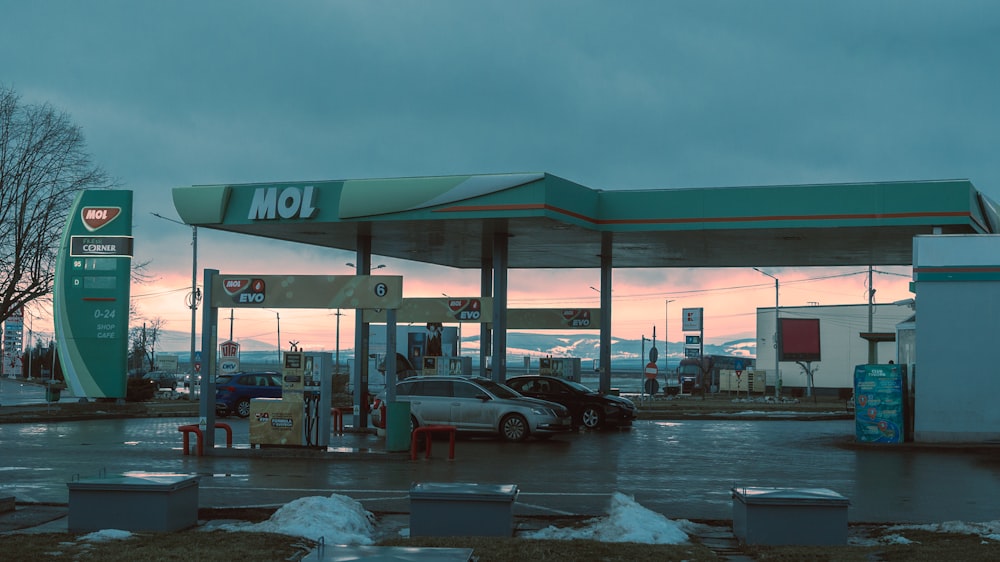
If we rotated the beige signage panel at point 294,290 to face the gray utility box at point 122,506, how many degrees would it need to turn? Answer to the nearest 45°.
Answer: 0° — it already faces it

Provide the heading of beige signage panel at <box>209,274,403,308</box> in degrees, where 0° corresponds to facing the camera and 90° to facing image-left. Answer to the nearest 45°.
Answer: approximately 0°

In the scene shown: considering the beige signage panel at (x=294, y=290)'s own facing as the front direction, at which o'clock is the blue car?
The blue car is roughly at 6 o'clock from the beige signage panel.

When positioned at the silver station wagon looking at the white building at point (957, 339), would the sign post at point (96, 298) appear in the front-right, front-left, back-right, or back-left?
back-left

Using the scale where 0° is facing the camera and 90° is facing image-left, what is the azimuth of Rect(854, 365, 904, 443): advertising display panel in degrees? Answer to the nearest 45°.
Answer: approximately 0°

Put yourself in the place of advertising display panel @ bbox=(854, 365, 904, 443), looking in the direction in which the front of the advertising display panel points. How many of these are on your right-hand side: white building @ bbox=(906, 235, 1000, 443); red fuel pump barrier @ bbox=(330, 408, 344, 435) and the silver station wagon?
2

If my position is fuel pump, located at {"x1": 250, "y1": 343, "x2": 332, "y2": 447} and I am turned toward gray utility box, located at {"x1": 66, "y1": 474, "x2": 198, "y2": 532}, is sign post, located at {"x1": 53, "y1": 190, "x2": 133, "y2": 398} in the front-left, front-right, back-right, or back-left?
back-right

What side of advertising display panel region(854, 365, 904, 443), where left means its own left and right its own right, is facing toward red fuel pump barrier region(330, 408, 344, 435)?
right

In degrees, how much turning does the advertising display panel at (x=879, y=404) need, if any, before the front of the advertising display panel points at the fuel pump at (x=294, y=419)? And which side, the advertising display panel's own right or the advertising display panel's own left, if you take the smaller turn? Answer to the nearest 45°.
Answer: approximately 45° to the advertising display panel's own right

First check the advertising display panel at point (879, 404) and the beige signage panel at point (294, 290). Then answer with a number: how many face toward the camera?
2

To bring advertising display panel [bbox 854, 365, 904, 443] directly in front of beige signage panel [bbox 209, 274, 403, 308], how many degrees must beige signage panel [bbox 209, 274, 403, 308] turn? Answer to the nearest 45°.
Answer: approximately 90° to its left

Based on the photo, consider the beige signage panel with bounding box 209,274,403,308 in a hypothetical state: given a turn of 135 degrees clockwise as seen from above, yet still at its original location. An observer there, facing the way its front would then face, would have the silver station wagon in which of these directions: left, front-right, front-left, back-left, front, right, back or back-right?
right
